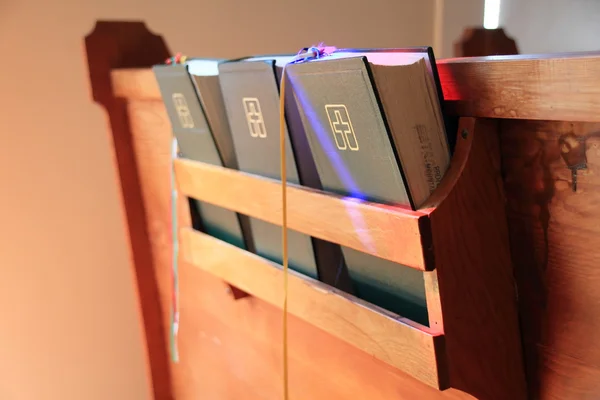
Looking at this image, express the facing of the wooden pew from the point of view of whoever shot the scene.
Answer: facing away from the viewer and to the right of the viewer

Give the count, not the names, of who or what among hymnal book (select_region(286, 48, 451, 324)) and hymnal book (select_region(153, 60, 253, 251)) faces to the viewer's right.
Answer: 0

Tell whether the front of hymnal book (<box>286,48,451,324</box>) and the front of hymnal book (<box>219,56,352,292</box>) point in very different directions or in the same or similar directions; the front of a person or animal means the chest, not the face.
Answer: same or similar directions

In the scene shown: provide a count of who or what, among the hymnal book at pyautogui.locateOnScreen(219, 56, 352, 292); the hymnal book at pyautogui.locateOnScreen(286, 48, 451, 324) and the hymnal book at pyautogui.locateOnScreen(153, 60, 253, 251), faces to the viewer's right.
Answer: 0

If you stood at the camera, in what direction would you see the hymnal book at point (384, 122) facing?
facing the viewer and to the left of the viewer
